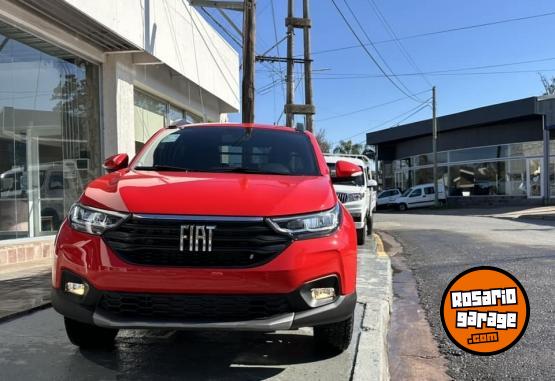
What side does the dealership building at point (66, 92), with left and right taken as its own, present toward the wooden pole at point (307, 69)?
left

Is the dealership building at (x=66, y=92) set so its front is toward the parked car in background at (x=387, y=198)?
no

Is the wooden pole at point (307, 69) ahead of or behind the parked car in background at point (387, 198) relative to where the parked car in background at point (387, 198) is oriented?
ahead

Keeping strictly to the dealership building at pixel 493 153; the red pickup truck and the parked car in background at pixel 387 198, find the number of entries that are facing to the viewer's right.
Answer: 0

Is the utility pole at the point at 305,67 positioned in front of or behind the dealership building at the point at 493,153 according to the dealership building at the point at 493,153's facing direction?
in front

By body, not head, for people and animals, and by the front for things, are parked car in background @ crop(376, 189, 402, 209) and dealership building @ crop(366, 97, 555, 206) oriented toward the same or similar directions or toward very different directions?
same or similar directions

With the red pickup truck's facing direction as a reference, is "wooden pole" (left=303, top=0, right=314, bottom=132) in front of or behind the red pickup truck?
behind

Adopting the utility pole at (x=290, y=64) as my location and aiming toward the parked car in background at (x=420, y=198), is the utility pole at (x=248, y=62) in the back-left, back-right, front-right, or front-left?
back-right

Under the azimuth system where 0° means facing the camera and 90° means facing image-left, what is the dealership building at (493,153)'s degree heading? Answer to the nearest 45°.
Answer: approximately 45°

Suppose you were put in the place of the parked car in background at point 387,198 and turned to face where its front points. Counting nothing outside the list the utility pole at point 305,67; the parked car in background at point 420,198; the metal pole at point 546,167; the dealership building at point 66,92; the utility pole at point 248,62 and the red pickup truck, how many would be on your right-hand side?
0

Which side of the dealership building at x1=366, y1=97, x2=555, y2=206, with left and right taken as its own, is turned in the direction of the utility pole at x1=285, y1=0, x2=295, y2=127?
front

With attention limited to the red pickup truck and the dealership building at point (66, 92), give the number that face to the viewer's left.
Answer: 0

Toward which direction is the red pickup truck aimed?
toward the camera

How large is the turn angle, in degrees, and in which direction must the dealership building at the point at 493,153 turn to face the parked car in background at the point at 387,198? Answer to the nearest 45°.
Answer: approximately 45° to its right

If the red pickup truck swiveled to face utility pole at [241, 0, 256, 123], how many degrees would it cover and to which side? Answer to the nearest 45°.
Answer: approximately 180°

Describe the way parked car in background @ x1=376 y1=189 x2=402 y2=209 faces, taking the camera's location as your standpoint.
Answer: facing the viewer and to the left of the viewer

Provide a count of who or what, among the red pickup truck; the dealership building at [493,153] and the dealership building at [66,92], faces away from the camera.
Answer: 0

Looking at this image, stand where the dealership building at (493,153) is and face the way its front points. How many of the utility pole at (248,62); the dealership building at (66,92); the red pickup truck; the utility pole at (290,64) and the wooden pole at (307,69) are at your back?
0
